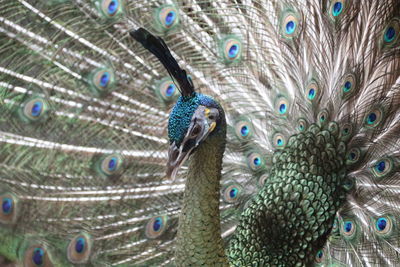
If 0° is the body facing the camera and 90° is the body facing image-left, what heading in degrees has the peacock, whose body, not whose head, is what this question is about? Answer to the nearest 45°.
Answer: approximately 45°
